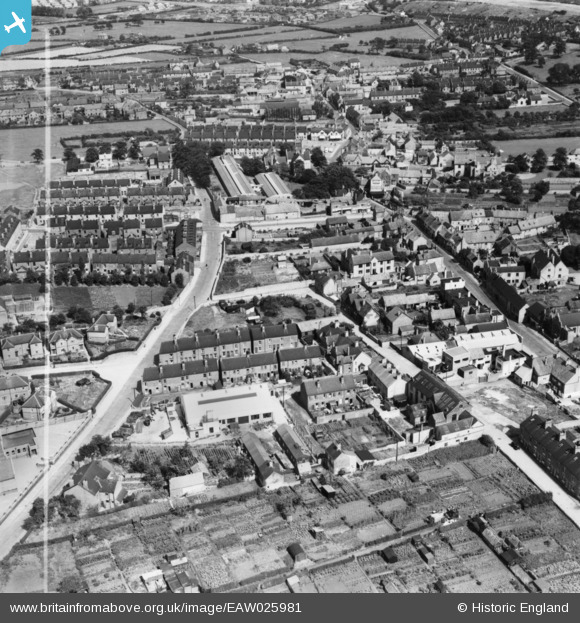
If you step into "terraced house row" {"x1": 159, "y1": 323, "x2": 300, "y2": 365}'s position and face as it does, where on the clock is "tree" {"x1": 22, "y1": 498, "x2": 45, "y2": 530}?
The tree is roughly at 1 o'clock from the terraced house row.

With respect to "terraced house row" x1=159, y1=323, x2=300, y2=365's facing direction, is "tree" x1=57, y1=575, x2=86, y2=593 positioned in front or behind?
in front

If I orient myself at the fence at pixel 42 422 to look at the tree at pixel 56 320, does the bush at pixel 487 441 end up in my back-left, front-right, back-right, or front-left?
back-right

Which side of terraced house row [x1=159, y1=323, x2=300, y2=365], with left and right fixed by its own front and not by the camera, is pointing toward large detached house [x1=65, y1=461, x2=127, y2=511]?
front

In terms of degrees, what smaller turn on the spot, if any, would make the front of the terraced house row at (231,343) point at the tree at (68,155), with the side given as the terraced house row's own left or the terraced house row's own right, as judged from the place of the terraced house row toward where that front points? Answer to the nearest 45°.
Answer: approximately 180°

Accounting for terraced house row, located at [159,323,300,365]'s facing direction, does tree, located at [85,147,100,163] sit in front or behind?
behind

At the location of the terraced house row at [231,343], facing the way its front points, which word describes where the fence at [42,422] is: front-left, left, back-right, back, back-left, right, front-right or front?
front-right

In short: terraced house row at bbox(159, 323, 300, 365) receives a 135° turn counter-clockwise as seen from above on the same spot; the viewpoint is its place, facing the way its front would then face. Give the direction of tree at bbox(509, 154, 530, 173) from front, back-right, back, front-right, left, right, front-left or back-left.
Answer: front

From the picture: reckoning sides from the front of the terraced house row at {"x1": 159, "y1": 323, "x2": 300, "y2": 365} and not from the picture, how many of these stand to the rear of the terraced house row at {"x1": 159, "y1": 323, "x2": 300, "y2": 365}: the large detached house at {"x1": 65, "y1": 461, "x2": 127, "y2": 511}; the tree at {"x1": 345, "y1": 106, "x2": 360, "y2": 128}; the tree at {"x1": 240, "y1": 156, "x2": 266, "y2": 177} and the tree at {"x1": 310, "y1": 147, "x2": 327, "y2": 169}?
3

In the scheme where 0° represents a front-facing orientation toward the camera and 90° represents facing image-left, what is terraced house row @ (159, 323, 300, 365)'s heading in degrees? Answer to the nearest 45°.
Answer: approximately 0°

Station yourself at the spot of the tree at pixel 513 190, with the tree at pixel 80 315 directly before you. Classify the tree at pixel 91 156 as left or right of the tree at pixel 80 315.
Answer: right

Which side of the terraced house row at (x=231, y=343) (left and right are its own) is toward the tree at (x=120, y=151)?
back

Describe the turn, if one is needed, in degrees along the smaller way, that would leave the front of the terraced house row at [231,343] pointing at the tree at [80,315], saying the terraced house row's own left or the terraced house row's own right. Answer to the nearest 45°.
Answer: approximately 135° to the terraced house row's own right

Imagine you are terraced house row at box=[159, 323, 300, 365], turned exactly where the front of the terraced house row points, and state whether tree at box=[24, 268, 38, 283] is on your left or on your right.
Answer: on your right

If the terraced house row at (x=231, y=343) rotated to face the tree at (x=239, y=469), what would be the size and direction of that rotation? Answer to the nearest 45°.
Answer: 0° — it already faces it
